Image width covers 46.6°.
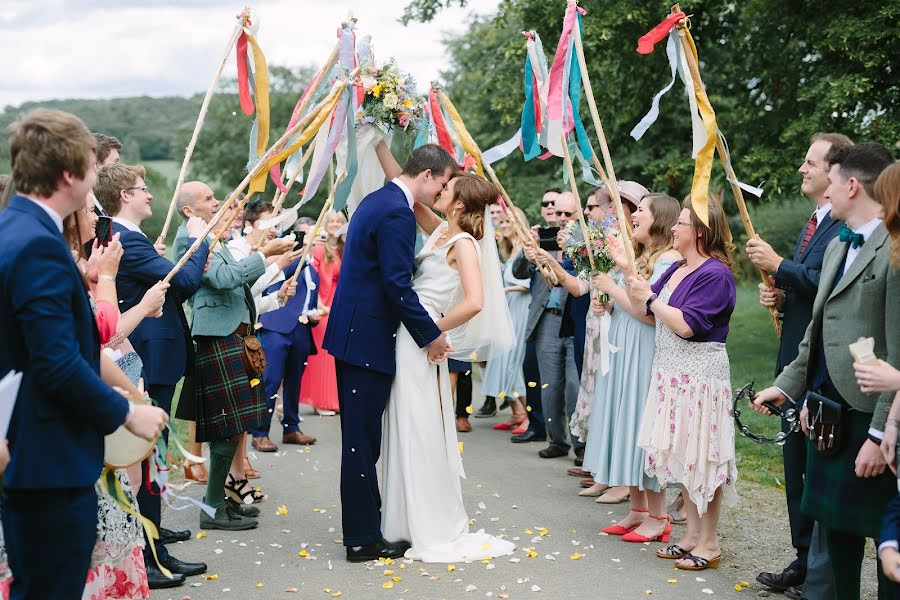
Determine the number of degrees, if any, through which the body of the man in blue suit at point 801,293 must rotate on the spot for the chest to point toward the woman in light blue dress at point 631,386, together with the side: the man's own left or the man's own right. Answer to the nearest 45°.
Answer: approximately 45° to the man's own right

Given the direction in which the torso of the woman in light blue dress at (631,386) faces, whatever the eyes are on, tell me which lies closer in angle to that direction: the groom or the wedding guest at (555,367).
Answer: the groom

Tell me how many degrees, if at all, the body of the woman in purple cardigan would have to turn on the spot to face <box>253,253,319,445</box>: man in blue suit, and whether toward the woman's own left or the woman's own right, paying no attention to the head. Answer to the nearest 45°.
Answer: approximately 45° to the woman's own right

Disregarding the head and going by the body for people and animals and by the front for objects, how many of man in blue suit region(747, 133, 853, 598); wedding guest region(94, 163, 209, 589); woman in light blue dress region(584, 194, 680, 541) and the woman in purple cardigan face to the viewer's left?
3

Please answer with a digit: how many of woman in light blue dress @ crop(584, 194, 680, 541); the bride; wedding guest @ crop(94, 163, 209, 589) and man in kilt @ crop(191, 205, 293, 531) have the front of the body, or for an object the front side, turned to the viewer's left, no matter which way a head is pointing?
2

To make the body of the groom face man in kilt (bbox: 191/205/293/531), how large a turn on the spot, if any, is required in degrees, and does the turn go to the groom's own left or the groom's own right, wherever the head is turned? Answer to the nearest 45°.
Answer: approximately 135° to the groom's own left

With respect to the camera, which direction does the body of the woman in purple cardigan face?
to the viewer's left

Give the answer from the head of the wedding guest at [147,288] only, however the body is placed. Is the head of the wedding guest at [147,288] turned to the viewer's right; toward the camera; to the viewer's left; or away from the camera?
to the viewer's right

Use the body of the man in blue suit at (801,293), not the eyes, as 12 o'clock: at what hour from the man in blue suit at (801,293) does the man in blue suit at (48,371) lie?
the man in blue suit at (48,371) is roughly at 10 o'clock from the man in blue suit at (801,293).

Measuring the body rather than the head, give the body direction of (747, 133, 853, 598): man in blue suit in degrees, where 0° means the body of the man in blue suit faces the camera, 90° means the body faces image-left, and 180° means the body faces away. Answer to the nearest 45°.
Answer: approximately 90°

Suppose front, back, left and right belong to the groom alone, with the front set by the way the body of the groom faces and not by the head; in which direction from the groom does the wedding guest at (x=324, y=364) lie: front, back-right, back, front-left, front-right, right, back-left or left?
left

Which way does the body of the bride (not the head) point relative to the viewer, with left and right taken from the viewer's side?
facing to the left of the viewer

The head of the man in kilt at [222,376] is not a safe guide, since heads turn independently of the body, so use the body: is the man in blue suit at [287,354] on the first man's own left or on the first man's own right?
on the first man's own left

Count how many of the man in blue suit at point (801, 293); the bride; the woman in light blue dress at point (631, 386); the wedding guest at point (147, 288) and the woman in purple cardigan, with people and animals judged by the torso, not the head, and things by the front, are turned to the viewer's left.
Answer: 4

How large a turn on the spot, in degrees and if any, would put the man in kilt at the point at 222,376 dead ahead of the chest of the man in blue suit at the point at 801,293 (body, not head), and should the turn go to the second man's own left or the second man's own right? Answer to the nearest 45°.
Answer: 0° — they already face them
